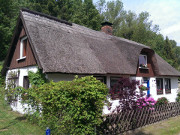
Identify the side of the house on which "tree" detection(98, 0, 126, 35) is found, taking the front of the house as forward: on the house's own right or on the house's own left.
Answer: on the house's own left

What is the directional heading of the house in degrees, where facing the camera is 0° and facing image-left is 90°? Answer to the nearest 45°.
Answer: approximately 315°

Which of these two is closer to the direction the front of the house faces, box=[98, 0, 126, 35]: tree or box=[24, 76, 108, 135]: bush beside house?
the bush beside house

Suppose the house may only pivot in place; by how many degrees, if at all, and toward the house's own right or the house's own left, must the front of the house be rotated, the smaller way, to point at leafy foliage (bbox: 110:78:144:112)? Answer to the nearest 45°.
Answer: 0° — it already faces it

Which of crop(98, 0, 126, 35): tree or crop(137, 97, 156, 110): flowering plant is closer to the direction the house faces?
the flowering plant

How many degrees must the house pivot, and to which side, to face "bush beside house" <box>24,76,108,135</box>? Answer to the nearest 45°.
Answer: approximately 45° to its right

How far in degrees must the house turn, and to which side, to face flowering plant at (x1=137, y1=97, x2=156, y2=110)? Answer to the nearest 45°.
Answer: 0° — it already faces it
